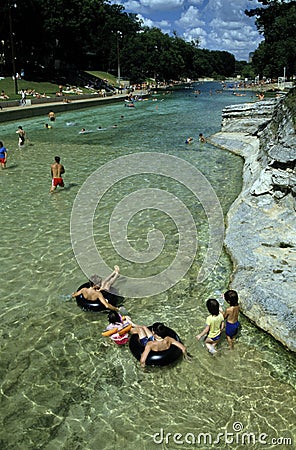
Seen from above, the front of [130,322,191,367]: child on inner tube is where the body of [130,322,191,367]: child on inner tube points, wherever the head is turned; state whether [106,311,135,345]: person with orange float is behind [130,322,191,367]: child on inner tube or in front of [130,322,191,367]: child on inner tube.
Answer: in front

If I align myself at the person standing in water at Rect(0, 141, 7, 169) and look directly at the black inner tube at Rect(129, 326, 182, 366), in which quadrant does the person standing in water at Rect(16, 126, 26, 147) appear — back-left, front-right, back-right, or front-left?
back-left

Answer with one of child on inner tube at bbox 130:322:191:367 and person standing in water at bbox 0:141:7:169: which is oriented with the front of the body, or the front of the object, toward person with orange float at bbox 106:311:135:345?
child on inner tube at bbox 130:322:191:367

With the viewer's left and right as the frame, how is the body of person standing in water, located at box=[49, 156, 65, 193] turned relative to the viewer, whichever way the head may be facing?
facing away from the viewer

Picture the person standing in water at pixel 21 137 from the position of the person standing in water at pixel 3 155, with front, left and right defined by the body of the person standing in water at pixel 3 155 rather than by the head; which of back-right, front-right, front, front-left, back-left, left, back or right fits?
front

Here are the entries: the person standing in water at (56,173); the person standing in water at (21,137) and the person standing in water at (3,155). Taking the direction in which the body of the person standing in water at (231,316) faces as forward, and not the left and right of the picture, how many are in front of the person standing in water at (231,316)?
3

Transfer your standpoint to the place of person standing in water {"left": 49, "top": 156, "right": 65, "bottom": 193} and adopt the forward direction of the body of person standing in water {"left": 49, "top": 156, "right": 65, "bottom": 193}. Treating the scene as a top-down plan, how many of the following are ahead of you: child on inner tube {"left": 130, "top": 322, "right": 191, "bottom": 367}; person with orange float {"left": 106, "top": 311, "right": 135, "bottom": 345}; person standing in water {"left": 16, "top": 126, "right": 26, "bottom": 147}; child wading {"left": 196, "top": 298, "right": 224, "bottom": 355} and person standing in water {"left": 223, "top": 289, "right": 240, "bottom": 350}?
1

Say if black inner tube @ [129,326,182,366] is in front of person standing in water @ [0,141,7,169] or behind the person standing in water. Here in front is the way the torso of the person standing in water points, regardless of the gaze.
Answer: behind

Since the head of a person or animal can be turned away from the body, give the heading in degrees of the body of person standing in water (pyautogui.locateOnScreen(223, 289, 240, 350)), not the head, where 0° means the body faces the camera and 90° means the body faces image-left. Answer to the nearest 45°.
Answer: approximately 135°
